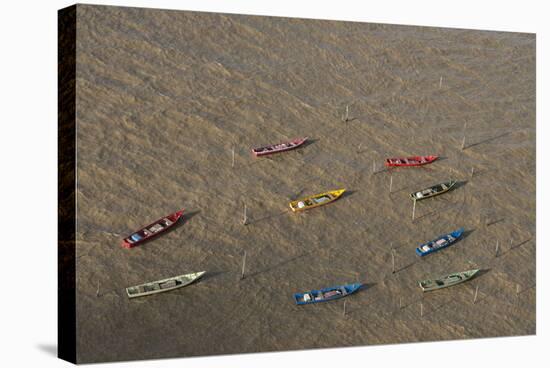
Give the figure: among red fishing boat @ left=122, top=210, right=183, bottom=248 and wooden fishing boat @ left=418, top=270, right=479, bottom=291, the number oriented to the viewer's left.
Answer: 0

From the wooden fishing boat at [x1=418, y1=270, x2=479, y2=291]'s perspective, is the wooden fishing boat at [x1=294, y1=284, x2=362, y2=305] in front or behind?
behind

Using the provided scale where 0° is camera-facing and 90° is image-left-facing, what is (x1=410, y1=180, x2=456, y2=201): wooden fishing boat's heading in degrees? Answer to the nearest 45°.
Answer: approximately 225°

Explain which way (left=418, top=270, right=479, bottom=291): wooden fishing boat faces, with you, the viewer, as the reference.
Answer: facing away from the viewer and to the right of the viewer

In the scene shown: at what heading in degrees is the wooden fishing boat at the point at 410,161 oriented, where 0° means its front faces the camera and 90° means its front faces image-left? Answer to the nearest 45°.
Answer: approximately 270°

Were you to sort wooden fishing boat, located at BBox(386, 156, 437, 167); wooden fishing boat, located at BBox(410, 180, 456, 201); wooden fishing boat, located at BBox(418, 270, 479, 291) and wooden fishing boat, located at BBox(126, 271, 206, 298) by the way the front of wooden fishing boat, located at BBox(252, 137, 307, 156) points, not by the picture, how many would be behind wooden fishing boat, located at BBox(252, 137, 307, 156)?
1
